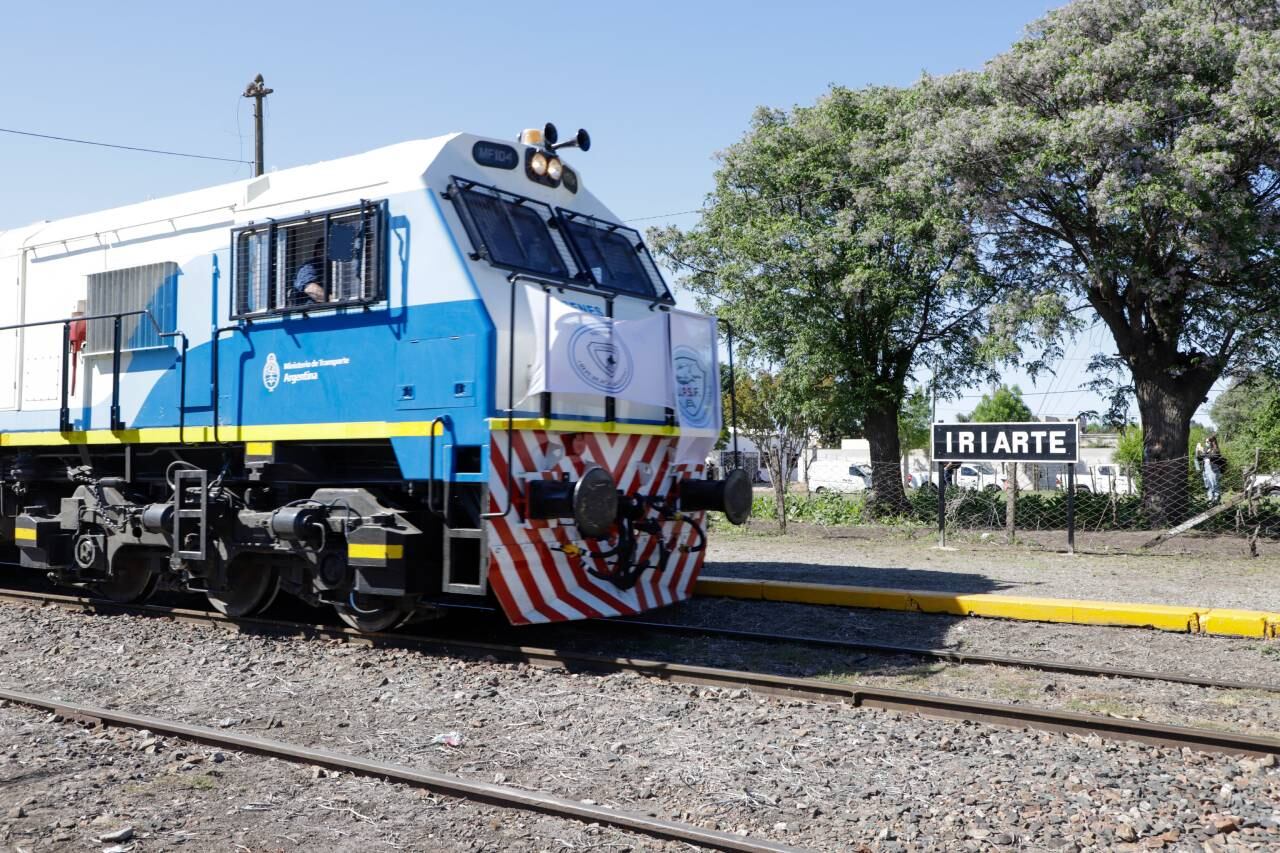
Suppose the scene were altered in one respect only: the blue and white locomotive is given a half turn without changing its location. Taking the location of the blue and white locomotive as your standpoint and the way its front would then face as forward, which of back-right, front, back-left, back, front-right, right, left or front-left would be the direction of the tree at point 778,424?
right

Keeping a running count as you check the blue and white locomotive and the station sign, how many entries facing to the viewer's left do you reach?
0

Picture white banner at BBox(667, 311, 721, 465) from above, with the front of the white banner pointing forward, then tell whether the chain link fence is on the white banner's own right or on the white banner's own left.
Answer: on the white banner's own left

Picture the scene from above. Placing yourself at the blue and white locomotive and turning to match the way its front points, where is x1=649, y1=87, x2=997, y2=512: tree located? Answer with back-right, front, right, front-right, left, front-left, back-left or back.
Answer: left

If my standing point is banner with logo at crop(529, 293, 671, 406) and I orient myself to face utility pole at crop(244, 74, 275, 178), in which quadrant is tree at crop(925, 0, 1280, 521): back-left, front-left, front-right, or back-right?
front-right

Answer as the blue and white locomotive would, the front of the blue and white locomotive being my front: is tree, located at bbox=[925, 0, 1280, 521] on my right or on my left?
on my left

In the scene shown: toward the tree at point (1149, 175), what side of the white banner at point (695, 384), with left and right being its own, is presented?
left

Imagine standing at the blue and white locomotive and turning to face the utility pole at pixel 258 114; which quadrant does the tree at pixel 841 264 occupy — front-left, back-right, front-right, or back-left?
front-right

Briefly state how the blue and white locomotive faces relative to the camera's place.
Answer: facing the viewer and to the right of the viewer

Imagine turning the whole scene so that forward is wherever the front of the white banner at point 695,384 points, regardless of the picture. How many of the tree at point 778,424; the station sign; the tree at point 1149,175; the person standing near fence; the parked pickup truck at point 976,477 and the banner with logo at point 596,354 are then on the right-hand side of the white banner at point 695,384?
1

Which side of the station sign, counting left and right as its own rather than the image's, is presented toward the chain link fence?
back

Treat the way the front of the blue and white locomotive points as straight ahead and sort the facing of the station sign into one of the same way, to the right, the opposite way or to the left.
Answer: to the right

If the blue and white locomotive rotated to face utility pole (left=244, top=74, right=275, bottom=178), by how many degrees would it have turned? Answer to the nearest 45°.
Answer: approximately 135° to its left

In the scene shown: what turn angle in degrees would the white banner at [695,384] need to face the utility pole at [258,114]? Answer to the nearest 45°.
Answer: approximately 180°

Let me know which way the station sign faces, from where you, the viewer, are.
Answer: facing the viewer

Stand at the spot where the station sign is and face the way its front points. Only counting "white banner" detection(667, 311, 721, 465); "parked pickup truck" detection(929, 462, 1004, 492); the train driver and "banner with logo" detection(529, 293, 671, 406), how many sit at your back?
1

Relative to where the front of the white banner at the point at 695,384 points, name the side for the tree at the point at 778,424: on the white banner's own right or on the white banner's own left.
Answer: on the white banner's own left

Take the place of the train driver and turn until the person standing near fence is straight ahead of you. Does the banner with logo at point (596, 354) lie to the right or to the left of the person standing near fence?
right

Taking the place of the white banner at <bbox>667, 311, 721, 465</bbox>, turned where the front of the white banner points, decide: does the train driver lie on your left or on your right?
on your right
